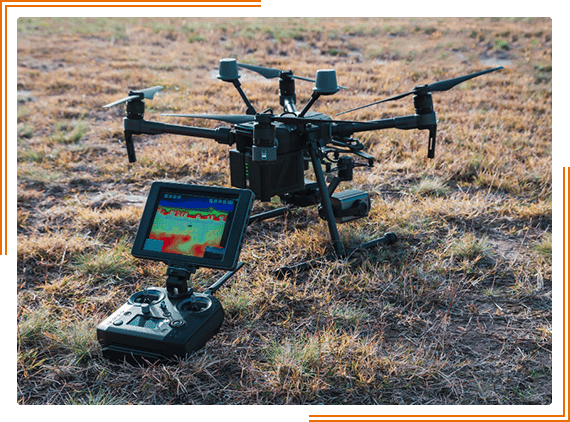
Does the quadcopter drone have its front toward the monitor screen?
no

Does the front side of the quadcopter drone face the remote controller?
no
